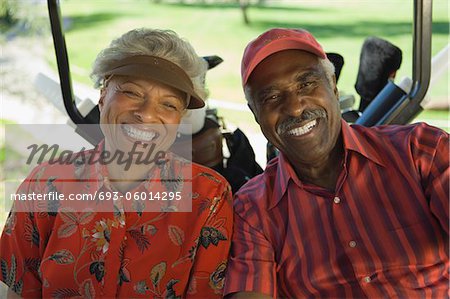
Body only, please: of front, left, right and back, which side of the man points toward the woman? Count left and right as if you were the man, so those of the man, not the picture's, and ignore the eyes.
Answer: right

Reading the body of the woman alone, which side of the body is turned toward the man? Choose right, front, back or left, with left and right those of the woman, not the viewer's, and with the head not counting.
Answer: left

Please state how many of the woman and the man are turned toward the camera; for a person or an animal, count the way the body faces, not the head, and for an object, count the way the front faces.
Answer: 2

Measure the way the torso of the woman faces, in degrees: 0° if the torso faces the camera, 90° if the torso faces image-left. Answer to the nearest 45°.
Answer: approximately 0°

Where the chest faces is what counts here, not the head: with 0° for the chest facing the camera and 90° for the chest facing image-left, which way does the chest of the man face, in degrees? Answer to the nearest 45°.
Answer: approximately 0°
